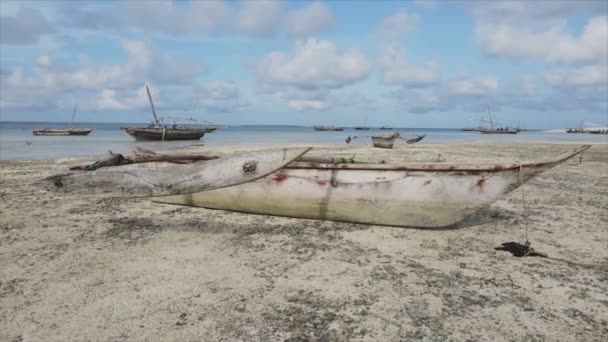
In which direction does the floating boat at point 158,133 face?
to the viewer's left
